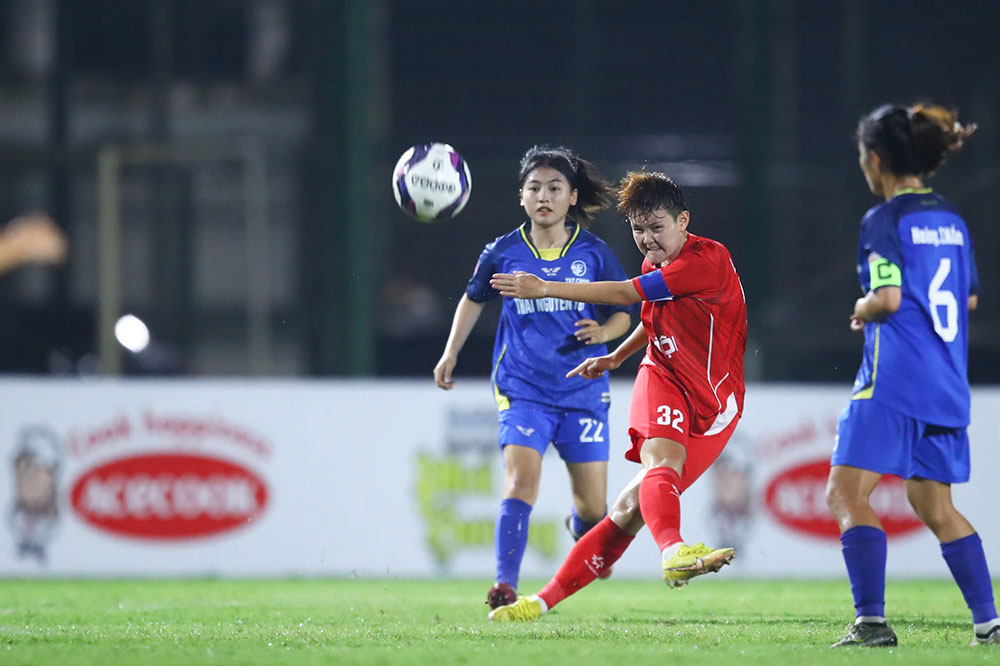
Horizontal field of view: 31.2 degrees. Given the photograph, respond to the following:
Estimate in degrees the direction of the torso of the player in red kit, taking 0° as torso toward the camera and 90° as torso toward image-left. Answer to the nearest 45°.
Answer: approximately 45°

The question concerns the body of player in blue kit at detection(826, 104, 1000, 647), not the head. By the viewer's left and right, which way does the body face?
facing away from the viewer and to the left of the viewer

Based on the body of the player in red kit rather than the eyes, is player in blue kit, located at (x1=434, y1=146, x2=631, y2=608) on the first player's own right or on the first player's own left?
on the first player's own right

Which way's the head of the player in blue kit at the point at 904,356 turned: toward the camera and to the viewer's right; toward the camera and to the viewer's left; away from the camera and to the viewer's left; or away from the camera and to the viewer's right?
away from the camera and to the viewer's left

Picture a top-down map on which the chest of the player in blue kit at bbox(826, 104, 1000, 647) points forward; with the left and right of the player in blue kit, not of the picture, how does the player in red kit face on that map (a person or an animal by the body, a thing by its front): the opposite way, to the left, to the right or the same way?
to the left

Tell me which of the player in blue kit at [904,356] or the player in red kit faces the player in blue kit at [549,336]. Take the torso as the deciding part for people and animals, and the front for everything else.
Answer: the player in blue kit at [904,356]

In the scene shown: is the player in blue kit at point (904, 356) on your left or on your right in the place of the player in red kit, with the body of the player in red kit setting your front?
on your left

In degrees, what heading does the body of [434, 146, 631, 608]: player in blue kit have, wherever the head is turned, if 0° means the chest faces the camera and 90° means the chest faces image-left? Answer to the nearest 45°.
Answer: approximately 0°

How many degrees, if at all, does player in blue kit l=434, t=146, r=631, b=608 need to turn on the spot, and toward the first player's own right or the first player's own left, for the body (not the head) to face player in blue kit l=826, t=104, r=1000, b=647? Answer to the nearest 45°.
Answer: approximately 45° to the first player's own left

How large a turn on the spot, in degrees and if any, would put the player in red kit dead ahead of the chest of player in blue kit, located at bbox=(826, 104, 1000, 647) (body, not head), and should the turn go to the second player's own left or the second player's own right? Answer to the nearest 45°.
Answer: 0° — they already face them
